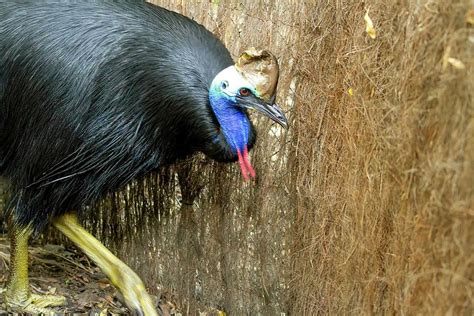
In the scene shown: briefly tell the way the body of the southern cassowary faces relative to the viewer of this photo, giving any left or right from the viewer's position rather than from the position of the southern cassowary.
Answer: facing to the right of the viewer

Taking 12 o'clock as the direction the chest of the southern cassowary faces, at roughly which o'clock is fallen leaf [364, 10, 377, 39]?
The fallen leaf is roughly at 1 o'clock from the southern cassowary.
